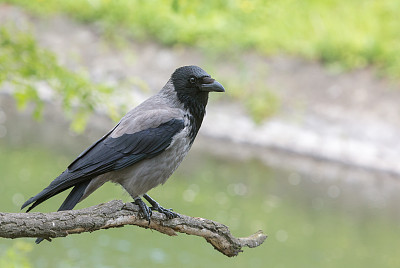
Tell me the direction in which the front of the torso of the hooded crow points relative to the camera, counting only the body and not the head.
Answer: to the viewer's right
